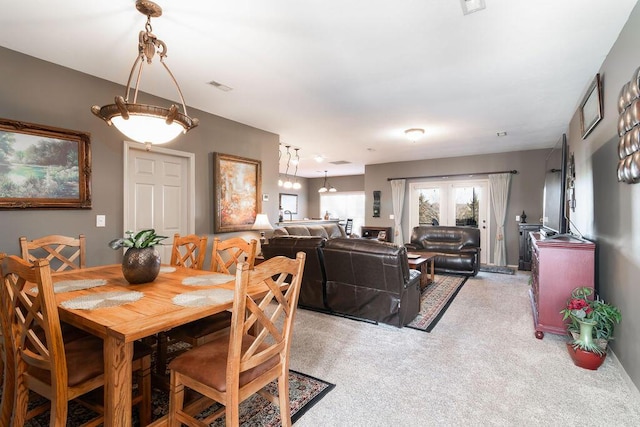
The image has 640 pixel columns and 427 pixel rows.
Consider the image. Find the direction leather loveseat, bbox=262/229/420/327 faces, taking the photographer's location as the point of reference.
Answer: facing away from the viewer and to the right of the viewer

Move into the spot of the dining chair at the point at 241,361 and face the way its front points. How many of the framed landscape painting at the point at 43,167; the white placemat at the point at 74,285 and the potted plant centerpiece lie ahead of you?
3

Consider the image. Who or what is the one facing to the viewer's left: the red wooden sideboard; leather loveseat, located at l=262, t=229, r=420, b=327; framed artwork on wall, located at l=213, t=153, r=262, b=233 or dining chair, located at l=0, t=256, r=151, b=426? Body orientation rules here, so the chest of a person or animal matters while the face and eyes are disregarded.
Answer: the red wooden sideboard

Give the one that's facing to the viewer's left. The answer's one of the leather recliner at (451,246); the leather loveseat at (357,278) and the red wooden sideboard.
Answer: the red wooden sideboard

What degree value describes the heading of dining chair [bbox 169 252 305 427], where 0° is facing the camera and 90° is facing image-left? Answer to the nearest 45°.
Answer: approximately 135°

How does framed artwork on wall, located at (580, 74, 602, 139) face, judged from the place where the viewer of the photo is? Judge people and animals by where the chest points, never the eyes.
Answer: facing to the left of the viewer

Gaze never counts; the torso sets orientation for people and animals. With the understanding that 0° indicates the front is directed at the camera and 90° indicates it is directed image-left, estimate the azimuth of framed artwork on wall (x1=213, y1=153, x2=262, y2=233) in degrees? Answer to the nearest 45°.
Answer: approximately 315°

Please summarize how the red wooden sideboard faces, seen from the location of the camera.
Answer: facing to the left of the viewer

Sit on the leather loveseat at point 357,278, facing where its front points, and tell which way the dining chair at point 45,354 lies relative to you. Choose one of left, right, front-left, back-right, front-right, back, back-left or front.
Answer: back

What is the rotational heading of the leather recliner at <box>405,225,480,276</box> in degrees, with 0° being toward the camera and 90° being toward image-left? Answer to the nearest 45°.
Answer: approximately 0°

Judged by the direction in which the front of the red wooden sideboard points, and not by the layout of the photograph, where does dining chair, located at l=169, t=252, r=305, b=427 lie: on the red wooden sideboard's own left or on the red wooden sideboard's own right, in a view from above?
on the red wooden sideboard's own left
